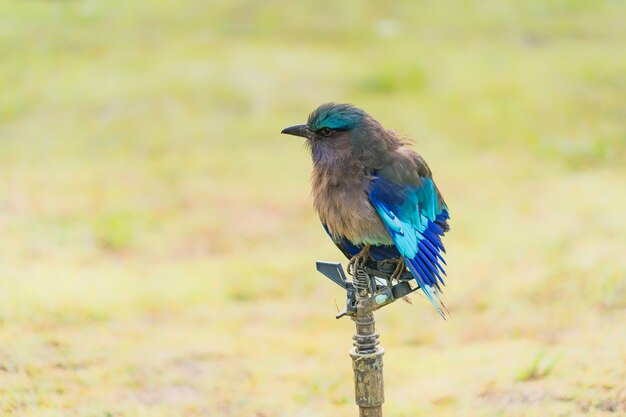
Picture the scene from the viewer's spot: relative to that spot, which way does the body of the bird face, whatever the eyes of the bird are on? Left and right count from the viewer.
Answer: facing the viewer and to the left of the viewer
